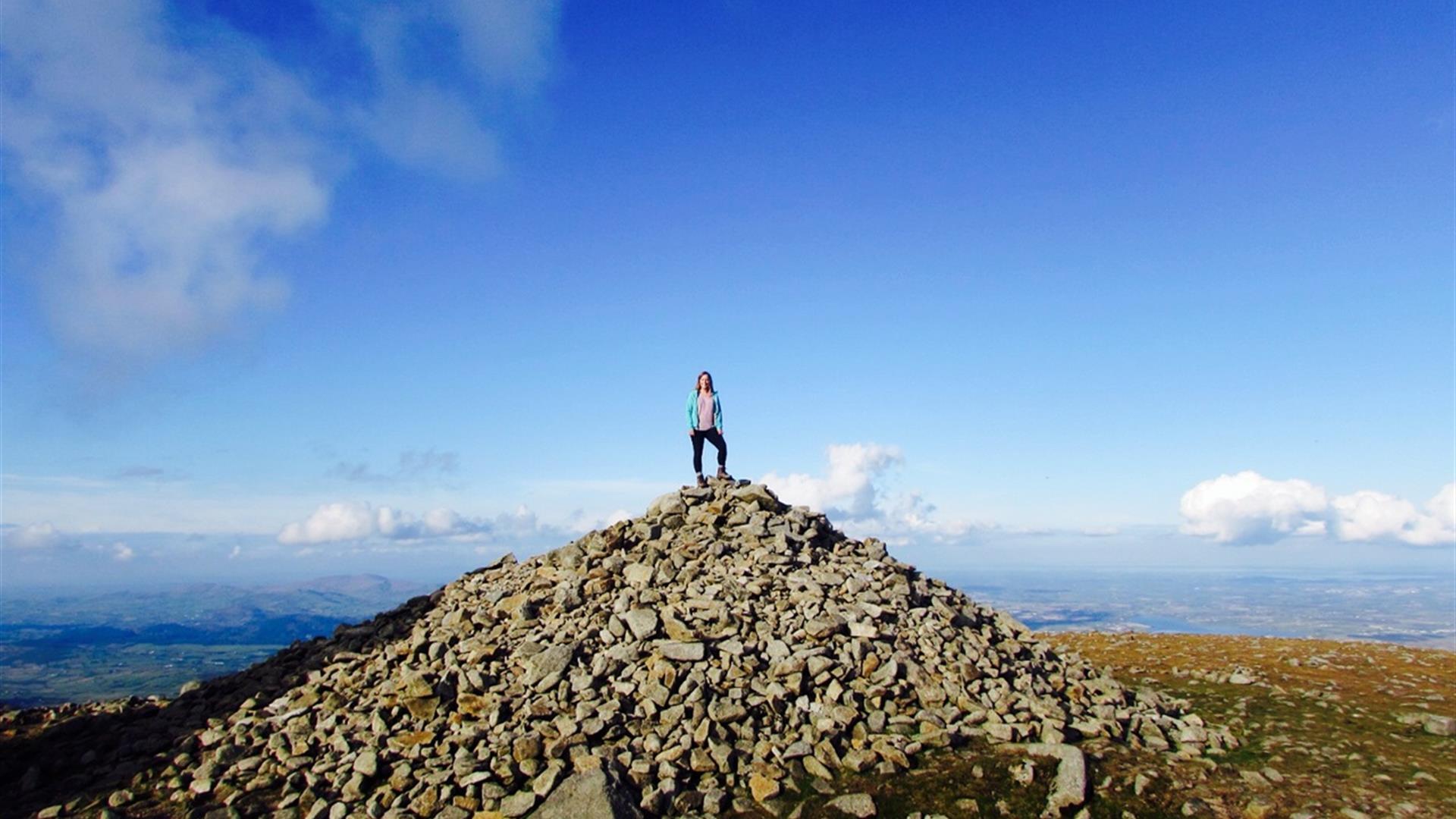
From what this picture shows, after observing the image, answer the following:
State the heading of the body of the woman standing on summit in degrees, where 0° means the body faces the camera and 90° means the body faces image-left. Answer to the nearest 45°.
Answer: approximately 0°
